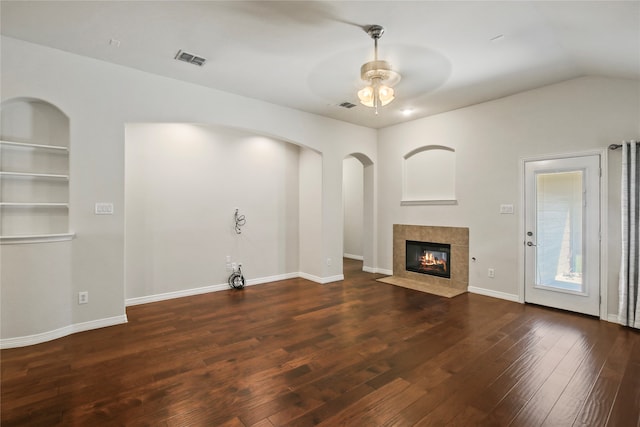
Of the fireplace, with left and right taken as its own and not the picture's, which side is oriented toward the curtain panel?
left

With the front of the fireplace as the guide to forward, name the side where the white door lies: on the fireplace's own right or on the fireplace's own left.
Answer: on the fireplace's own left

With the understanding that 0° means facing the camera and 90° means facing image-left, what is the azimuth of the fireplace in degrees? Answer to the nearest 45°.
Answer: approximately 45°
